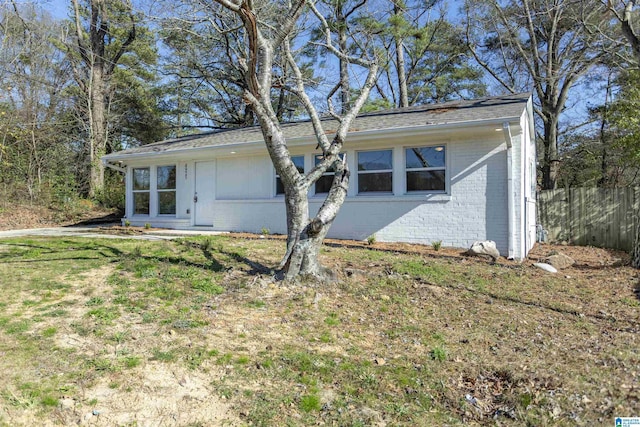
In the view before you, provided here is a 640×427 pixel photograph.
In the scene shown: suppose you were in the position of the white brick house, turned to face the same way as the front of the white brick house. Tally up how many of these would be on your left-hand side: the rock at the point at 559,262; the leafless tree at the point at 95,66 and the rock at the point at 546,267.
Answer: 2

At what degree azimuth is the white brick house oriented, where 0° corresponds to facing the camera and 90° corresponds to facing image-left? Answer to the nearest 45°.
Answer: approximately 45°

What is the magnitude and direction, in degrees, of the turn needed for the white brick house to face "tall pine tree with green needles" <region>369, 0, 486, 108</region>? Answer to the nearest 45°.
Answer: approximately 135° to its right

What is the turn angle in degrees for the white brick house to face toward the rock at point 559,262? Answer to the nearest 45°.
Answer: approximately 90° to its left

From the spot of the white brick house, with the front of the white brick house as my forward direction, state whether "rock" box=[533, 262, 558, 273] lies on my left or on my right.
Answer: on my left

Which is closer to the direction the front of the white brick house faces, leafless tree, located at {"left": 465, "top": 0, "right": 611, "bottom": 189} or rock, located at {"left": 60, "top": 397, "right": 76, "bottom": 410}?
the rock

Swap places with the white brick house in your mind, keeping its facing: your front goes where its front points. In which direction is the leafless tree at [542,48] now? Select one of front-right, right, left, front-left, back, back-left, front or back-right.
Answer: back

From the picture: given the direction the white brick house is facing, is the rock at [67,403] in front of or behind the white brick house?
in front
